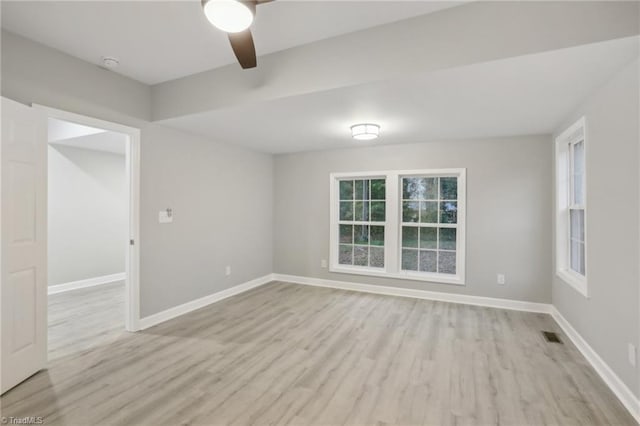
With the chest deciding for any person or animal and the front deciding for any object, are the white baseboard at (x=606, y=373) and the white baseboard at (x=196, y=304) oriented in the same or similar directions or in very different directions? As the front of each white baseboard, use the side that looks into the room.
very different directions

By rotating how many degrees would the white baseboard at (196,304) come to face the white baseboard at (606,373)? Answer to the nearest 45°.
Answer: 0° — it already faces it

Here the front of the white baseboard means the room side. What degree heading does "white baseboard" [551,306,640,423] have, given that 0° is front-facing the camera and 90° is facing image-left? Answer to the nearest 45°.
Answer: approximately 90°

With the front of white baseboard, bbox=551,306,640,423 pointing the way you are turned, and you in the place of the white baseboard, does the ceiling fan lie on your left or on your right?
on your left

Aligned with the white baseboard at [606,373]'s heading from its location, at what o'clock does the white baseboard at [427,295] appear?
the white baseboard at [427,295] is roughly at 1 o'clock from the white baseboard at [606,373].

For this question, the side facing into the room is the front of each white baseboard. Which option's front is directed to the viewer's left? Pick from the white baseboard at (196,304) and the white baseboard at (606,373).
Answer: the white baseboard at (606,373)

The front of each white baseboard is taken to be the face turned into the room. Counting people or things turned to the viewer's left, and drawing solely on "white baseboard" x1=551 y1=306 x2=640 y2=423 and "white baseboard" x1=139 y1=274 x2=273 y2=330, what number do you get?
1

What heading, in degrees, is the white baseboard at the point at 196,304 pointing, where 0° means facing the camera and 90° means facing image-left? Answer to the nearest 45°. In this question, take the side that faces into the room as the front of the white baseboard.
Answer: approximately 315°

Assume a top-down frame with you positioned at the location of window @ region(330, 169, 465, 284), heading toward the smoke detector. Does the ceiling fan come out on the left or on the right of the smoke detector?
left
